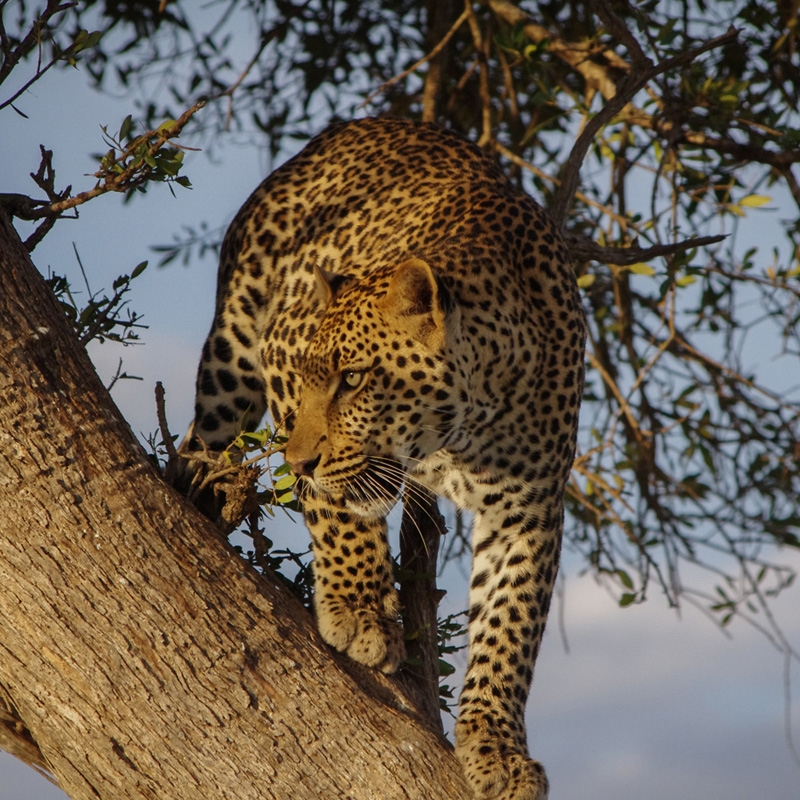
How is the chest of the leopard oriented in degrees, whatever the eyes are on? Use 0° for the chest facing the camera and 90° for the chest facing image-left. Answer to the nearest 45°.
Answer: approximately 315°
